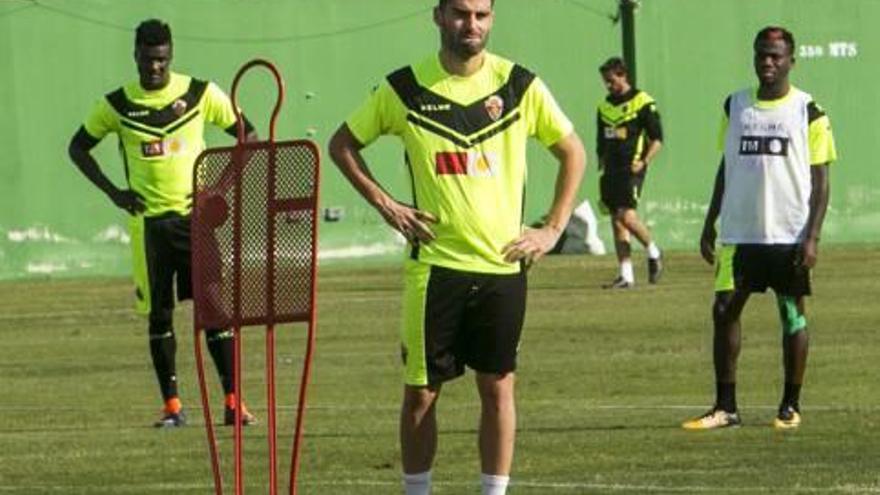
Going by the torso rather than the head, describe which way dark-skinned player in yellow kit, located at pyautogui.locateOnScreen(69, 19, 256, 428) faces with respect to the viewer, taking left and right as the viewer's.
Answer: facing the viewer

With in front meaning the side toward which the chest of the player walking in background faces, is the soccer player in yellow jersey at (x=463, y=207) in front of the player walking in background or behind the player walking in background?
in front

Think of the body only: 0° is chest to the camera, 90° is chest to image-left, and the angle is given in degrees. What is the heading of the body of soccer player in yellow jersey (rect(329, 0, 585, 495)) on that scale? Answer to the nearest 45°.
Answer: approximately 0°

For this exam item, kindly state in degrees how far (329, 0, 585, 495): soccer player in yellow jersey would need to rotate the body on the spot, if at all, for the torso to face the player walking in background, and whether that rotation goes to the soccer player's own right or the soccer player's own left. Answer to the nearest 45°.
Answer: approximately 180°

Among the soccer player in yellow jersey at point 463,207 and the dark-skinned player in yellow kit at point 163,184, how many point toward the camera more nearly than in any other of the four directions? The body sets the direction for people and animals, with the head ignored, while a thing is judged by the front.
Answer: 2
